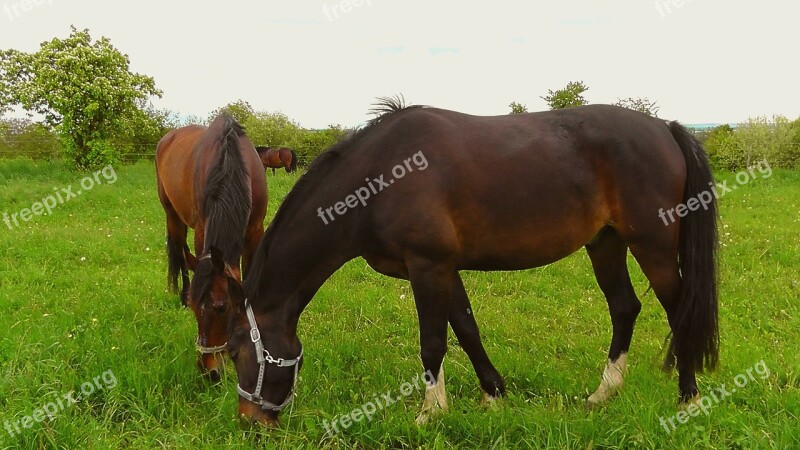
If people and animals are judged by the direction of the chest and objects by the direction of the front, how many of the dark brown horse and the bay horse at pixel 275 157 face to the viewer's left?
2

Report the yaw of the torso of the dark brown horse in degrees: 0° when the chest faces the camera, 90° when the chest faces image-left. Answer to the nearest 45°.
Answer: approximately 90°

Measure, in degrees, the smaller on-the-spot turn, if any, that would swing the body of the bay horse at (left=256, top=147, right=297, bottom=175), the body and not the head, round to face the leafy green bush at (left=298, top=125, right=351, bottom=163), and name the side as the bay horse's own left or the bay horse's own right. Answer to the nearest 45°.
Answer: approximately 90° to the bay horse's own right

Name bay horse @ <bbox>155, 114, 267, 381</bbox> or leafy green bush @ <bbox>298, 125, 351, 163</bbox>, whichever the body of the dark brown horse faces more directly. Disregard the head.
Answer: the bay horse

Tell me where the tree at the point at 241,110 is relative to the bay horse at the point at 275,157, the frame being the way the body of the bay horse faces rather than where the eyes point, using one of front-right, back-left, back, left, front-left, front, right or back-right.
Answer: right

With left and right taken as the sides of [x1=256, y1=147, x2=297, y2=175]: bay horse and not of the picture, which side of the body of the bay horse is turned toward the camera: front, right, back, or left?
left

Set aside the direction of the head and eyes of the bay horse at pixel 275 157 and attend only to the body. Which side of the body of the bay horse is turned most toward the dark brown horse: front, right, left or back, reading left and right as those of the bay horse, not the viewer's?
left
